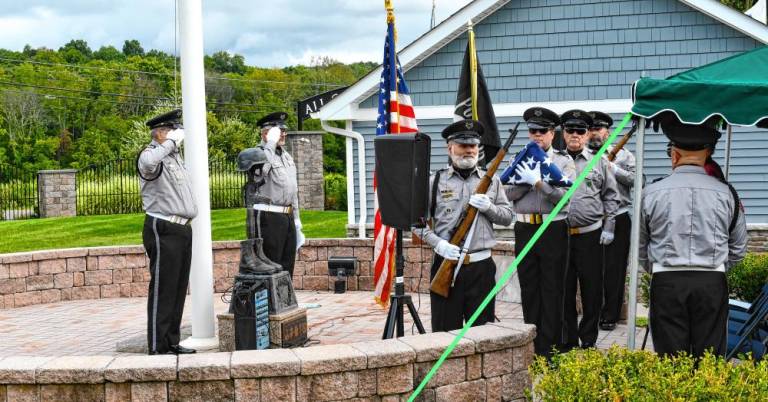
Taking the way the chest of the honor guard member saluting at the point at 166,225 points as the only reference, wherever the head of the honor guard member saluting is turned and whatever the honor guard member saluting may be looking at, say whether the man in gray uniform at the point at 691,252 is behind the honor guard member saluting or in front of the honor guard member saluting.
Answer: in front

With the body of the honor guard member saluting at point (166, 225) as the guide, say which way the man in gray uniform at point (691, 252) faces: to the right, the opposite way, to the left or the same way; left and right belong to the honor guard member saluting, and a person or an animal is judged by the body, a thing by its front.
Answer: to the left

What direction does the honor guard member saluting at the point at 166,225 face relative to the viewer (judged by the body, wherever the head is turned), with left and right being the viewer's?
facing the viewer and to the right of the viewer

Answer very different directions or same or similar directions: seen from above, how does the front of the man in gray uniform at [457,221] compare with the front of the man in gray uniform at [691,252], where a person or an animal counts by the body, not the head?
very different directions

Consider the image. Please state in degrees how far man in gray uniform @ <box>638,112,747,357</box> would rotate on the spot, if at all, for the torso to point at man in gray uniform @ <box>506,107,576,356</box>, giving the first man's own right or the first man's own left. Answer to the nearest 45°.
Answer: approximately 45° to the first man's own left

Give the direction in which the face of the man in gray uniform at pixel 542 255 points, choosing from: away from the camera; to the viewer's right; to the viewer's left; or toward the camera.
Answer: toward the camera

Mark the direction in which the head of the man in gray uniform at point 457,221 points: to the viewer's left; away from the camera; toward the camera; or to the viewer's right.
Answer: toward the camera

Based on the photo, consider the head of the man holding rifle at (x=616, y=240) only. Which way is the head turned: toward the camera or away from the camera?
toward the camera

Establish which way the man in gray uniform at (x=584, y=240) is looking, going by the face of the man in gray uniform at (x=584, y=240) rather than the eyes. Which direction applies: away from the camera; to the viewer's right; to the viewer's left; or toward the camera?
toward the camera

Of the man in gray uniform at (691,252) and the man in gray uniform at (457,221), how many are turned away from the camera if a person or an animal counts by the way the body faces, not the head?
1

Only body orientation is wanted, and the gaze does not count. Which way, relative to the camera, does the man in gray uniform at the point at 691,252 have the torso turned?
away from the camera

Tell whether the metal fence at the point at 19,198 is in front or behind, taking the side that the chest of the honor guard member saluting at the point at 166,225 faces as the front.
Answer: behind

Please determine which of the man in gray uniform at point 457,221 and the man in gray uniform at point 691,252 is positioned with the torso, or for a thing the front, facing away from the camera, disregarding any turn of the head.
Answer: the man in gray uniform at point 691,252

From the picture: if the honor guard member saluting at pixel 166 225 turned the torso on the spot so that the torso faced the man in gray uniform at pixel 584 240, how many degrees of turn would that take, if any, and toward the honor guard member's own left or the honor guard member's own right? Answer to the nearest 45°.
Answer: approximately 45° to the honor guard member's own left

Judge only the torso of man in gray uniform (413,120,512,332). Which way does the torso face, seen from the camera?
toward the camera

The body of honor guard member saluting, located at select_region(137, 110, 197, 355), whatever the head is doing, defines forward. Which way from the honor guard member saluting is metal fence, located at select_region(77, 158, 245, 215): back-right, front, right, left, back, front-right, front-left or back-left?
back-left
